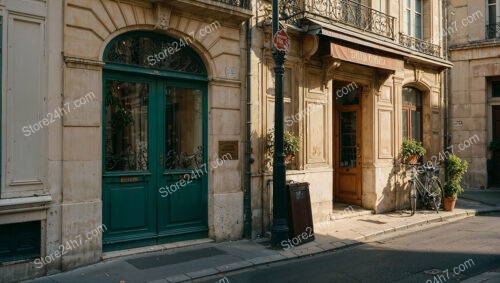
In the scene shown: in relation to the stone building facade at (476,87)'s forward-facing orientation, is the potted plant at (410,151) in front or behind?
in front

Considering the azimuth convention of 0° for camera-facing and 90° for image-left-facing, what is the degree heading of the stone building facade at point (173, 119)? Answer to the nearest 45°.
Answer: approximately 315°

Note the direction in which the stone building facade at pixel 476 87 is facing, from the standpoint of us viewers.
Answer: facing the viewer and to the left of the viewer

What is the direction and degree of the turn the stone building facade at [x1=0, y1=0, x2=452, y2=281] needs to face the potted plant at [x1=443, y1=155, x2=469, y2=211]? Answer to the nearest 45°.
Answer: approximately 90° to its left

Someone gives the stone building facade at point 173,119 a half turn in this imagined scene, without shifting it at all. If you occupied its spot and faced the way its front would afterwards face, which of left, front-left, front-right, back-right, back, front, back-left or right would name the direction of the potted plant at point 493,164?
right
